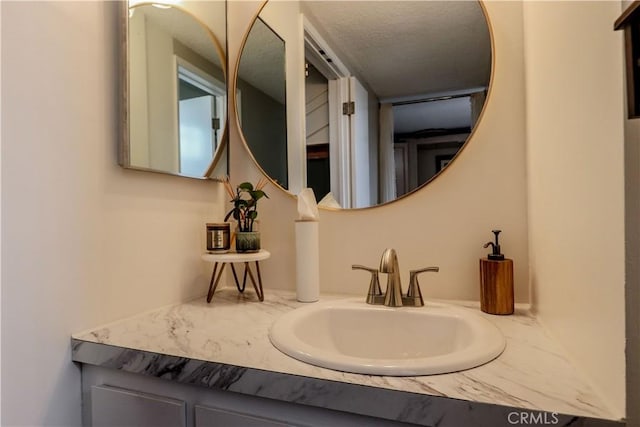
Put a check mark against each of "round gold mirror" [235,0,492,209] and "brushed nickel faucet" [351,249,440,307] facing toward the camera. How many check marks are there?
2

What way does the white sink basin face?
toward the camera

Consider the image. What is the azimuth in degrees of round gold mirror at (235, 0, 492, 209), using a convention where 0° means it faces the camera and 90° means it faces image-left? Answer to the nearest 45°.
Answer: approximately 0°

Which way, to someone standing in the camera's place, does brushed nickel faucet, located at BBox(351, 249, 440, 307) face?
facing the viewer
